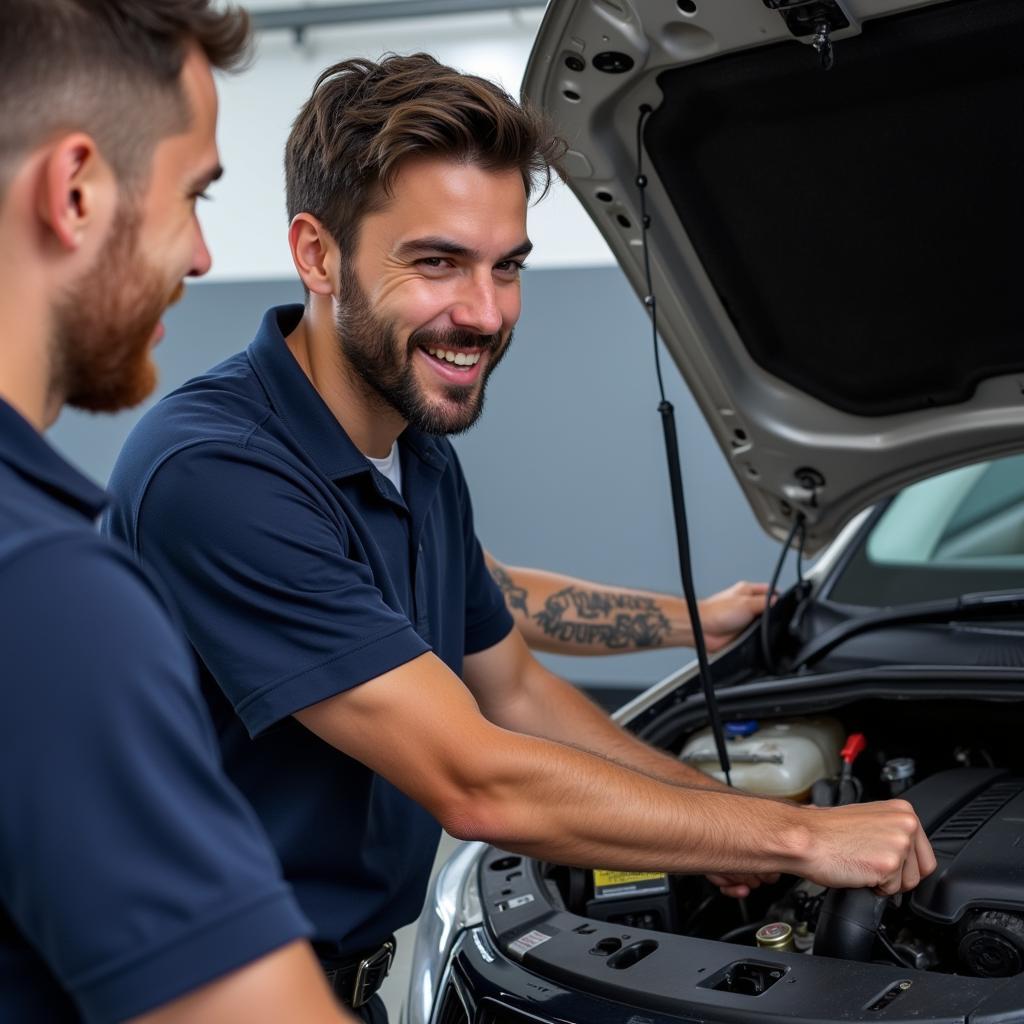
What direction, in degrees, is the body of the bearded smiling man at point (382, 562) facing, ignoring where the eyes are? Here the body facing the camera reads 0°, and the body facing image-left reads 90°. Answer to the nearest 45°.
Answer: approximately 315°

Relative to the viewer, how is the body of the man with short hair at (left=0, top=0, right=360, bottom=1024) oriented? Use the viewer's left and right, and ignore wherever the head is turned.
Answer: facing away from the viewer and to the right of the viewer

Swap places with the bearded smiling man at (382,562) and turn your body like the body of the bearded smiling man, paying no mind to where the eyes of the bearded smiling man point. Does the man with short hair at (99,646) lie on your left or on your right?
on your right

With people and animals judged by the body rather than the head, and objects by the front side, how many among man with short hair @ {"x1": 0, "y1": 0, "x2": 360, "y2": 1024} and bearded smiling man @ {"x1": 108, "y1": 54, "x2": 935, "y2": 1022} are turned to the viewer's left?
0
